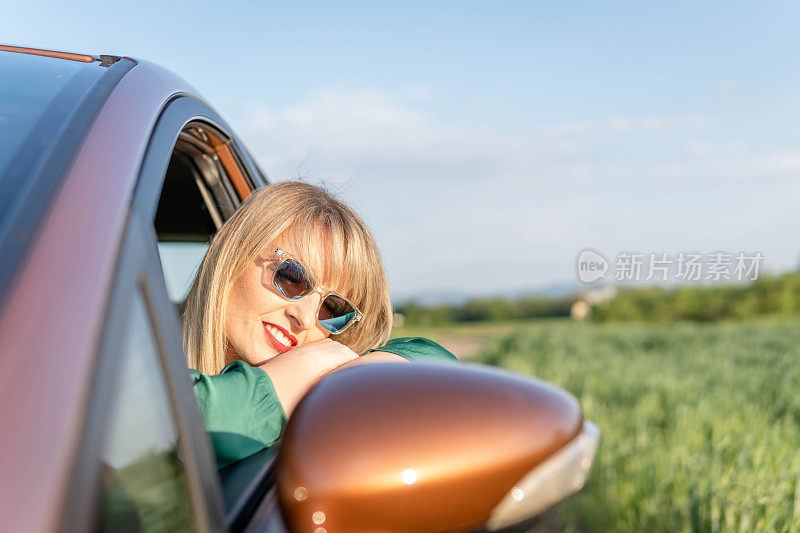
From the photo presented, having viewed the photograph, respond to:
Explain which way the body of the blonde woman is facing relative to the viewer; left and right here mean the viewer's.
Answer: facing the viewer and to the right of the viewer
